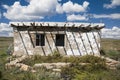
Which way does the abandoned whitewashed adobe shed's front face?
toward the camera
